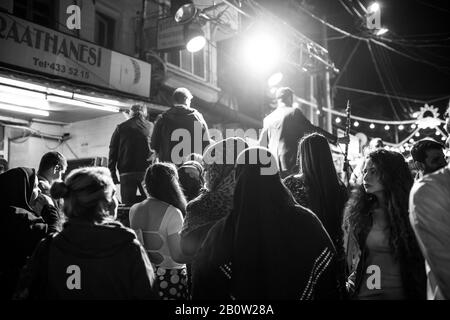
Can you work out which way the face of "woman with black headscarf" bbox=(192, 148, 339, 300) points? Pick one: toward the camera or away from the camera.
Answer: away from the camera

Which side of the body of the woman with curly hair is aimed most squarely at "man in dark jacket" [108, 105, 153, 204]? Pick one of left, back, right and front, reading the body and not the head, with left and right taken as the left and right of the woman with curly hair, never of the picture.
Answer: right

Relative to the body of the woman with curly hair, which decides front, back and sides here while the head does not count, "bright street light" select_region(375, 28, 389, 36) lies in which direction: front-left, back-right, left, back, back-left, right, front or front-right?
back-right

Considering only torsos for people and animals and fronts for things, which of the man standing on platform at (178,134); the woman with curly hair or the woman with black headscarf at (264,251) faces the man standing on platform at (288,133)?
the woman with black headscarf

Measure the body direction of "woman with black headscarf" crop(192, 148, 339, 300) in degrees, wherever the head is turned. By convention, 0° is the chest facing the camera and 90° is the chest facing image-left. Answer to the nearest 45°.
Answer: approximately 180°

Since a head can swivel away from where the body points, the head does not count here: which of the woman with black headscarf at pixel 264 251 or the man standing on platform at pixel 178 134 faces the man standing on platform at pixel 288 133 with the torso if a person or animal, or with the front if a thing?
the woman with black headscarf

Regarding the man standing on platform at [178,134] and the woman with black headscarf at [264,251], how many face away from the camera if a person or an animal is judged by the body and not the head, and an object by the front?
2

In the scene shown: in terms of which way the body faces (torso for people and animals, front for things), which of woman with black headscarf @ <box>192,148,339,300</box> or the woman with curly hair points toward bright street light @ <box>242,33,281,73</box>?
the woman with black headscarf

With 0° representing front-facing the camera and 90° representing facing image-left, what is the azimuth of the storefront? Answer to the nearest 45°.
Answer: approximately 315°

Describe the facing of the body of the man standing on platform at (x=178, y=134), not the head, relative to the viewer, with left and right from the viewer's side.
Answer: facing away from the viewer

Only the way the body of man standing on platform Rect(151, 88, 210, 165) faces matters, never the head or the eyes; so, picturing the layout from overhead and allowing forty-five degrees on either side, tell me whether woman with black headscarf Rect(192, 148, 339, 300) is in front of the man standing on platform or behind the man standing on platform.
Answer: behind

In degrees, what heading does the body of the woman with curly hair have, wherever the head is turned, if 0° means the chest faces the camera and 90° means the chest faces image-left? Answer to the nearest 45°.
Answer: approximately 45°
